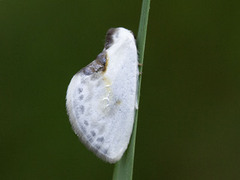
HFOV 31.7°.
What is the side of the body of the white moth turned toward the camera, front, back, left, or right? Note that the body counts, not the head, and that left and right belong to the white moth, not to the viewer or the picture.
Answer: right
